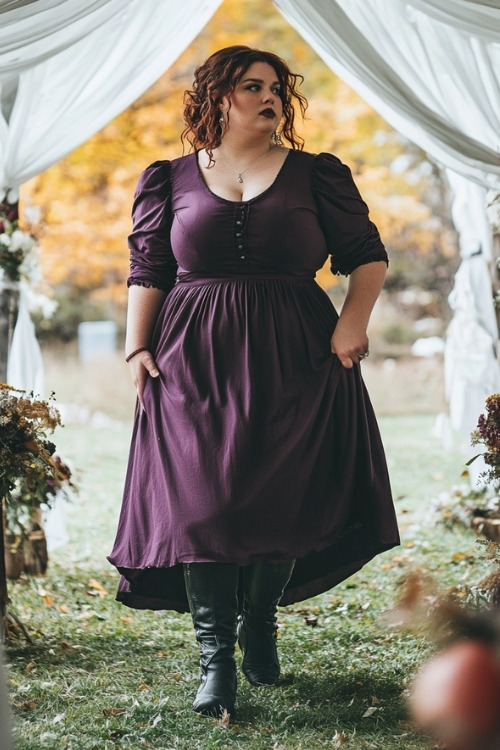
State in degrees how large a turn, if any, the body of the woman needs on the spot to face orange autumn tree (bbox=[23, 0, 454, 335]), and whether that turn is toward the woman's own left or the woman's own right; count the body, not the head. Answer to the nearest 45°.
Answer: approximately 180°

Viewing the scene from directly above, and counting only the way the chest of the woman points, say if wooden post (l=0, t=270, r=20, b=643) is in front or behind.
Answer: behind

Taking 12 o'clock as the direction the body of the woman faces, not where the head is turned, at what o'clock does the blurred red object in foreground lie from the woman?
The blurred red object in foreground is roughly at 12 o'clock from the woman.

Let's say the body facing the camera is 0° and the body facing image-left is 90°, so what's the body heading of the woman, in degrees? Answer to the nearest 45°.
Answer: approximately 0°

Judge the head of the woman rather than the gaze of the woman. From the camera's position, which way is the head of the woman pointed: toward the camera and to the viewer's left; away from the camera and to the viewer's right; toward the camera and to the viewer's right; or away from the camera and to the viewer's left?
toward the camera and to the viewer's right
